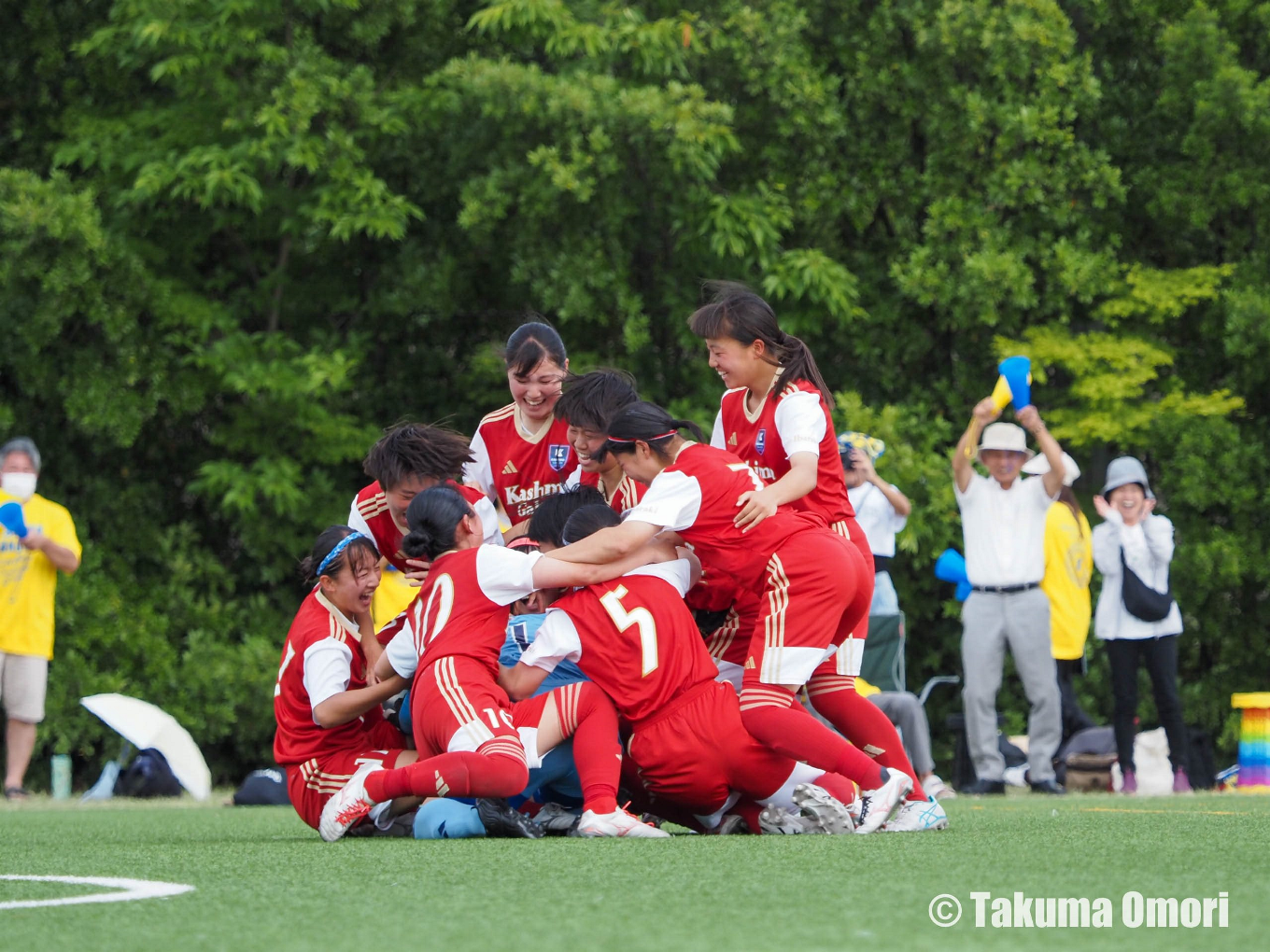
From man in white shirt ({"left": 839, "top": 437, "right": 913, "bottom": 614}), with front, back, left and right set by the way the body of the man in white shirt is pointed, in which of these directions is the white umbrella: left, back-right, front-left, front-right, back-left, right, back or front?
front-right

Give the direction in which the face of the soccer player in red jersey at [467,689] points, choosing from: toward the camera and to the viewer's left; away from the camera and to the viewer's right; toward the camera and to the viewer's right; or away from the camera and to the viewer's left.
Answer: away from the camera and to the viewer's right

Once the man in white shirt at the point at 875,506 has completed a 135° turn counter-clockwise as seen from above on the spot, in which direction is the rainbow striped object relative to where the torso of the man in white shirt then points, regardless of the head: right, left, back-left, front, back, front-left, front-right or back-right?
front

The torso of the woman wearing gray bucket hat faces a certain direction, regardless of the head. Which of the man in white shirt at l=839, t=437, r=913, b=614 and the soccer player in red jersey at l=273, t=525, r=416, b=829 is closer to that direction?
the soccer player in red jersey

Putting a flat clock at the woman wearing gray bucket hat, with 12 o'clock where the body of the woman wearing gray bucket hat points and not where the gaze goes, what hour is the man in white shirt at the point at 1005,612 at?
The man in white shirt is roughly at 2 o'clock from the woman wearing gray bucket hat.

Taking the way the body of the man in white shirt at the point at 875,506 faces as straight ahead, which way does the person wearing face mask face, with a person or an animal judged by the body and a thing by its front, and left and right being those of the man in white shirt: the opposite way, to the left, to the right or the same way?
the same way

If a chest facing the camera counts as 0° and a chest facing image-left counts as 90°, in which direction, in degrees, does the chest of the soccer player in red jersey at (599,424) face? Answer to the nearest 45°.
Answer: approximately 45°
